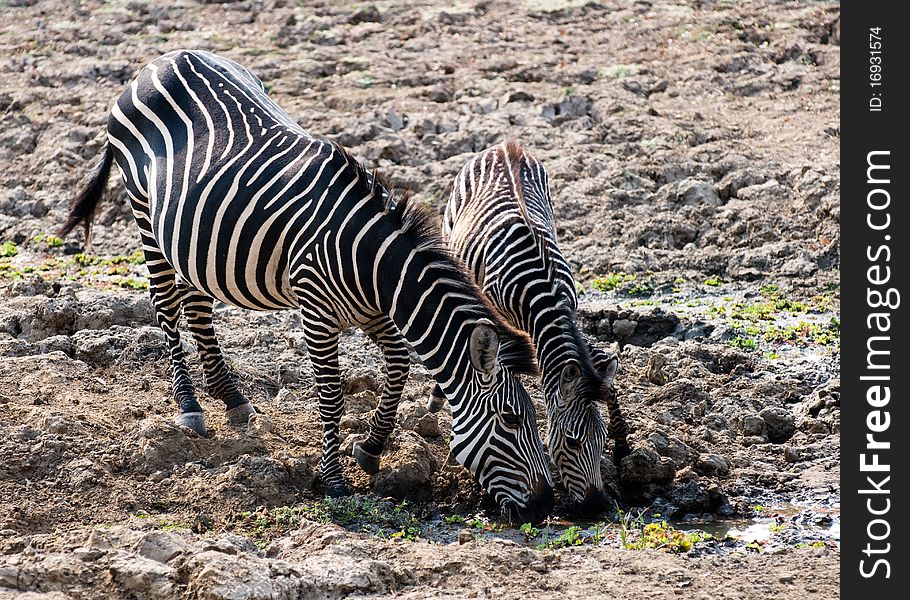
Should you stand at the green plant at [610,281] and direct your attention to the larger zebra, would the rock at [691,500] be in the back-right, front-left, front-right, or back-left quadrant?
front-left

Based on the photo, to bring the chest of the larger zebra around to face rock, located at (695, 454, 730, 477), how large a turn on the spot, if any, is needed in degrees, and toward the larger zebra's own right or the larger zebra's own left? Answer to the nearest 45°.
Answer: approximately 45° to the larger zebra's own left

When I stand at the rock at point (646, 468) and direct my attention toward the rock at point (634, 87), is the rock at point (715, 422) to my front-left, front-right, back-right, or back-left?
front-right

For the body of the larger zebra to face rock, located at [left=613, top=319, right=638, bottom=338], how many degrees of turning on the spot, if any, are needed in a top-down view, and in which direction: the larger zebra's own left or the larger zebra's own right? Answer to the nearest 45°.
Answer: approximately 90° to the larger zebra's own left

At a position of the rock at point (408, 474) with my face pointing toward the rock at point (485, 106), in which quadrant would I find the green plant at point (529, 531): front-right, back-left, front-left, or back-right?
back-right

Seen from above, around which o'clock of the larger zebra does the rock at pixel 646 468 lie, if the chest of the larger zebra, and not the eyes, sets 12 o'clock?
The rock is roughly at 11 o'clock from the larger zebra.

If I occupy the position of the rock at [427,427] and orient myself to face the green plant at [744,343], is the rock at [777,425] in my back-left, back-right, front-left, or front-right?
front-right

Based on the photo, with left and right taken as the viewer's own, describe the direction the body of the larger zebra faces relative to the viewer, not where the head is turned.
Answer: facing the viewer and to the right of the viewer

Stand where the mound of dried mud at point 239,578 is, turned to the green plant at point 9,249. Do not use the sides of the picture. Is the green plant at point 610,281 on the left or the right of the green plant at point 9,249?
right

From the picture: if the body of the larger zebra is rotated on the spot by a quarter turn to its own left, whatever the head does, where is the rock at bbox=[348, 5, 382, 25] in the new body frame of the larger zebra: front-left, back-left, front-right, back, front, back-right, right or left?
front-left

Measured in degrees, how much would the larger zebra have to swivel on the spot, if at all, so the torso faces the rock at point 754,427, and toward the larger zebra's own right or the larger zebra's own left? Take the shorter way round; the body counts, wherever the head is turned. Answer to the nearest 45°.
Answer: approximately 45° to the larger zebra's own left

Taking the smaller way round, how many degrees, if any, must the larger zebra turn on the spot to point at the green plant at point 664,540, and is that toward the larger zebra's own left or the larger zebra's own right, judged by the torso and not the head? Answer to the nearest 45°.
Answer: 0° — it already faces it

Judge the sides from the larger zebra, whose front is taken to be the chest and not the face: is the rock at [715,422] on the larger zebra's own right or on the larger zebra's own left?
on the larger zebra's own left

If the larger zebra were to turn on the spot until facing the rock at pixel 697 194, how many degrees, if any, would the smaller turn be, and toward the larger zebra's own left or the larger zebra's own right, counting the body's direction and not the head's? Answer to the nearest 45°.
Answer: approximately 90° to the larger zebra's own left
